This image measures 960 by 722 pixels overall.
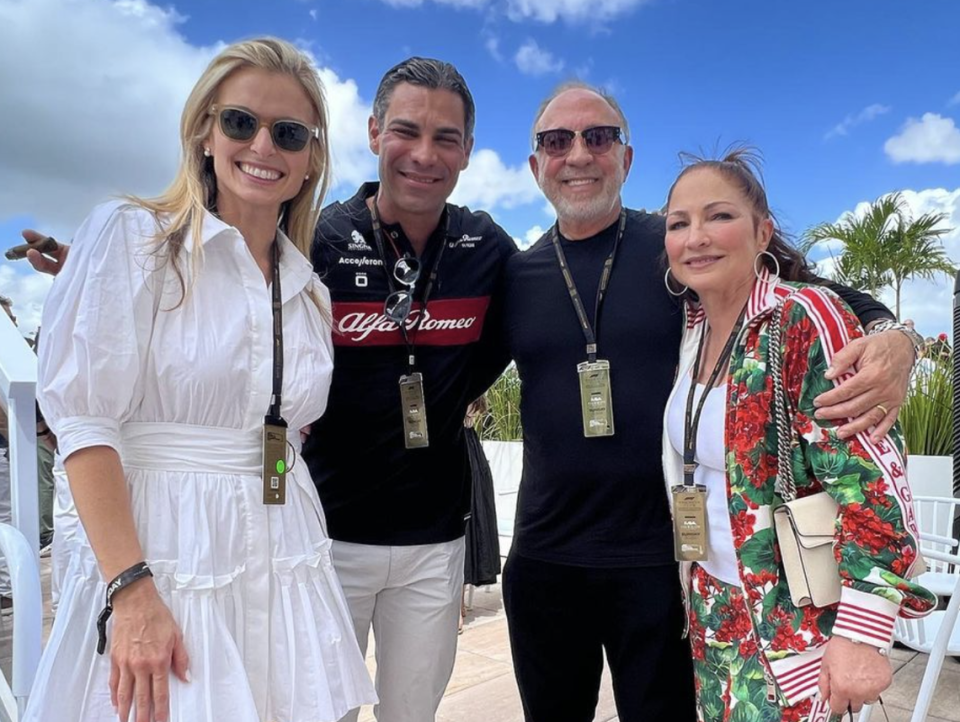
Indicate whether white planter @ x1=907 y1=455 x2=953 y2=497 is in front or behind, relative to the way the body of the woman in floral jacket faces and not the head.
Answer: behind

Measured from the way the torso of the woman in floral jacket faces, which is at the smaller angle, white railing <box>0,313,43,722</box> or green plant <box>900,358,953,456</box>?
the white railing

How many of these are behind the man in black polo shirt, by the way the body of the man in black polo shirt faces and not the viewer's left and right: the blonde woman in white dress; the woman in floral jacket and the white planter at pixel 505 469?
1

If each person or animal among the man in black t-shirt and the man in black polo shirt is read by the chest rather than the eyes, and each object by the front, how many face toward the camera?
2

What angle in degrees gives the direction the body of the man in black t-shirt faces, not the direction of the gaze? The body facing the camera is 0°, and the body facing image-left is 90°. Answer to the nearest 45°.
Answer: approximately 0°

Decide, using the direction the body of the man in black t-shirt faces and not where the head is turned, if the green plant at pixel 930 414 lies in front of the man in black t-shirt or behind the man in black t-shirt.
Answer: behind
